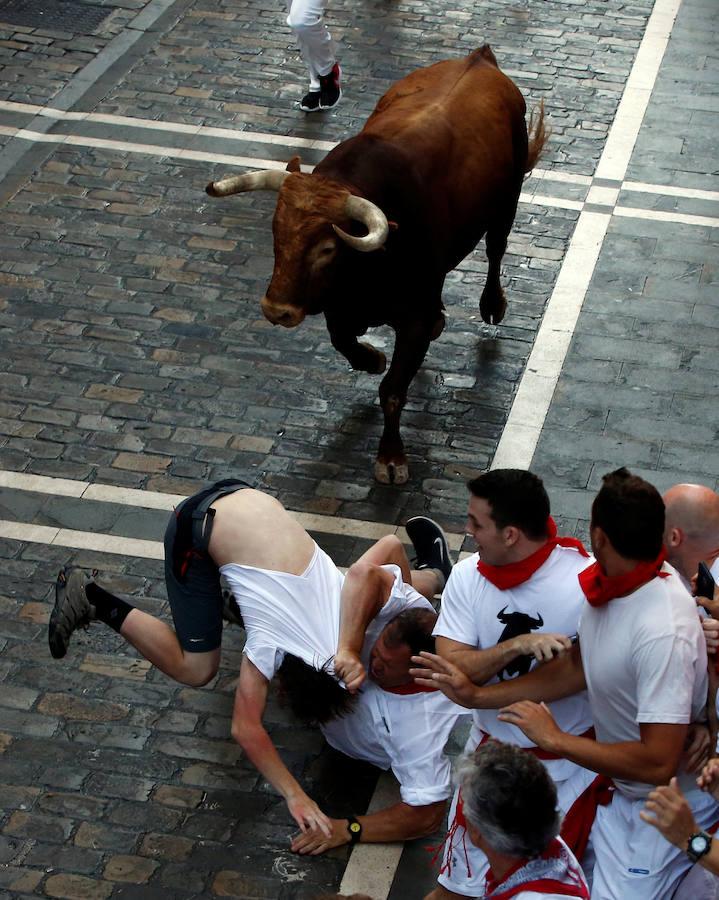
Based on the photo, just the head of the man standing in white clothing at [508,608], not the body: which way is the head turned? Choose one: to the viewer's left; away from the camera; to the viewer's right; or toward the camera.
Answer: to the viewer's left

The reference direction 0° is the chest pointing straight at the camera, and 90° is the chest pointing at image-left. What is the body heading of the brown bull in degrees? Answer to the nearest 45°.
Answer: approximately 45°

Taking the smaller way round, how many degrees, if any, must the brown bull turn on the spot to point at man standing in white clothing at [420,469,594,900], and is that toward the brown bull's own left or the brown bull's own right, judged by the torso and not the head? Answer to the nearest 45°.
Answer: approximately 45° to the brown bull's own left

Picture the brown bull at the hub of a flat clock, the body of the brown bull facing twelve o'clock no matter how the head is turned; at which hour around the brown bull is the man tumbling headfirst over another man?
The man tumbling headfirst over another man is roughly at 11 o'clock from the brown bull.

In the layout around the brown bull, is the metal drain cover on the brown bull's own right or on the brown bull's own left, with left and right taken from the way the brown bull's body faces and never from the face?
on the brown bull's own right

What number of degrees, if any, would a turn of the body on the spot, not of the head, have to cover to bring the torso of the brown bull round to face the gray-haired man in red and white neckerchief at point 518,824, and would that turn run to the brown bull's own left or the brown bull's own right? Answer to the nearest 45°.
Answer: approximately 45° to the brown bull's own left

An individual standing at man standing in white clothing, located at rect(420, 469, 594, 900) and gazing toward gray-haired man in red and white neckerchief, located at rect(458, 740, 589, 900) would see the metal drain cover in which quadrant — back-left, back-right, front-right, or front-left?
back-right

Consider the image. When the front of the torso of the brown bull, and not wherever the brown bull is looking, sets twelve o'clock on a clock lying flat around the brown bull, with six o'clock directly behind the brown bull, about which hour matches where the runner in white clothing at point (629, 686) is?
The runner in white clothing is roughly at 10 o'clock from the brown bull.
